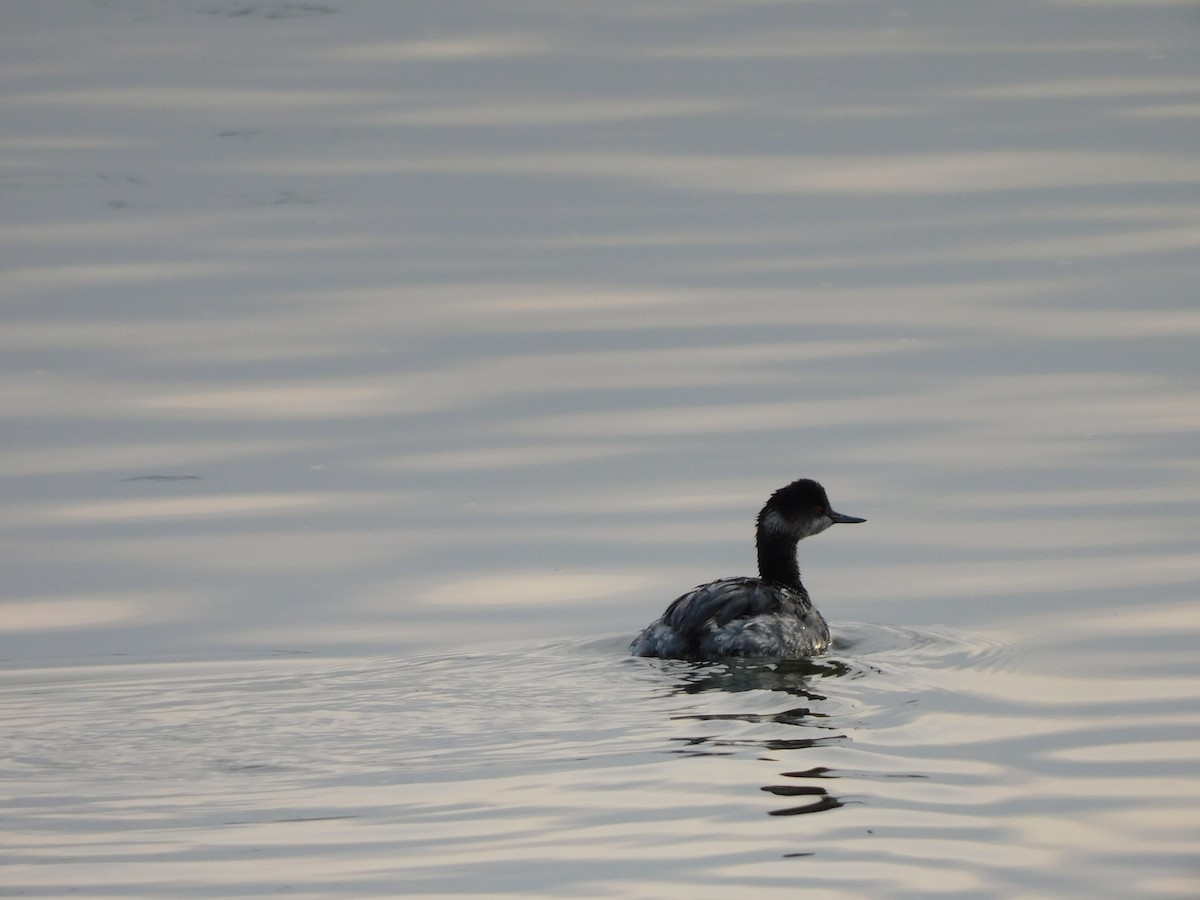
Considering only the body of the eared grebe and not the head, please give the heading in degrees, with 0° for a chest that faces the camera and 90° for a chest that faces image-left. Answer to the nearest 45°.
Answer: approximately 270°
